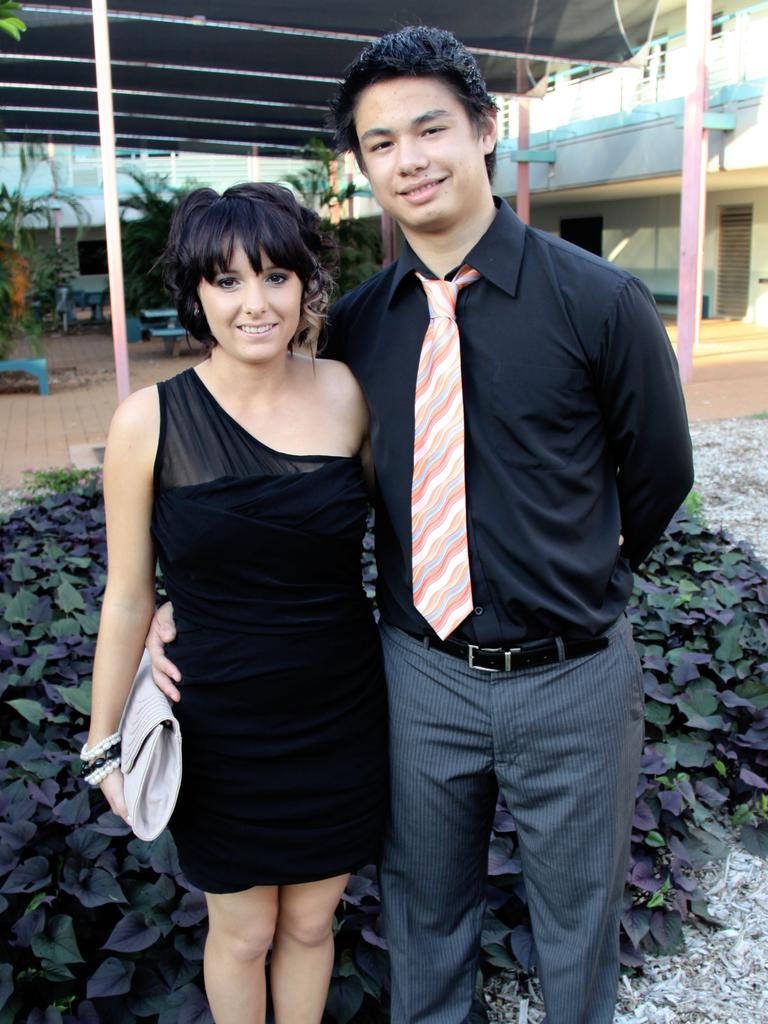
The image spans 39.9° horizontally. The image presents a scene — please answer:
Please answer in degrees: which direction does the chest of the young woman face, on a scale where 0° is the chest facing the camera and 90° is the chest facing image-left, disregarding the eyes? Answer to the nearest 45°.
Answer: approximately 0°

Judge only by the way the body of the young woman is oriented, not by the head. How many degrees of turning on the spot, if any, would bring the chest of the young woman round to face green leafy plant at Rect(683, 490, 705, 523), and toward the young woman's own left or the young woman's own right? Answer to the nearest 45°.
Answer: approximately 135° to the young woman's own left

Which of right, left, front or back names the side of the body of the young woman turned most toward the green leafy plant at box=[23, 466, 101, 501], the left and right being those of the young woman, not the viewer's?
back

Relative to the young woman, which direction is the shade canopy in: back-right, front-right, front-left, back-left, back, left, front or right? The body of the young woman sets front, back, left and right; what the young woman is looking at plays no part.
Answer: back

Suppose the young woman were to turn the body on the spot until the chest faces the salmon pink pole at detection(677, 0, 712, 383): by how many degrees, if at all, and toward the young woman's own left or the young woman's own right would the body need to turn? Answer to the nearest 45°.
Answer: approximately 135° to the young woman's own left

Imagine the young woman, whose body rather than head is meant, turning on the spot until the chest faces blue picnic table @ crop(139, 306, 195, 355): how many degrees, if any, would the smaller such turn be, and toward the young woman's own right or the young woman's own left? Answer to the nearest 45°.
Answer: approximately 180°

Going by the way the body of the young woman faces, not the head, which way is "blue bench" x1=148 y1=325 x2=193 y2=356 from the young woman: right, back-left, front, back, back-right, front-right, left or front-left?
back

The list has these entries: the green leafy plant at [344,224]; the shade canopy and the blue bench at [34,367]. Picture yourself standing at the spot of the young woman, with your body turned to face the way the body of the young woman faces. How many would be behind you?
3

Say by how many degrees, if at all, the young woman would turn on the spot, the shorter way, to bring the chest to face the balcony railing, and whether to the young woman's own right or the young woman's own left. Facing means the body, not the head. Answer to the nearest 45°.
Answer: approximately 135° to the young woman's own left

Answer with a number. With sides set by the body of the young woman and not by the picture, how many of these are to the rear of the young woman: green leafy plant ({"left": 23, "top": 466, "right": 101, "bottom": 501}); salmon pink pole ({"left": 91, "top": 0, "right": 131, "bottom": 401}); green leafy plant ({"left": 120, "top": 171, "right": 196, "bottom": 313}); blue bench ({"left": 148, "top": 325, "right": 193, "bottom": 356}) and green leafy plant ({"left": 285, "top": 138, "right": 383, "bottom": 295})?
5

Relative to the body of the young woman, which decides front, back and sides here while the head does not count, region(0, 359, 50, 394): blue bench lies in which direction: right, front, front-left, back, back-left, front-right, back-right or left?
back
